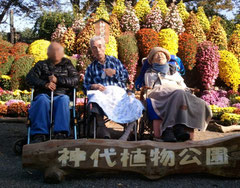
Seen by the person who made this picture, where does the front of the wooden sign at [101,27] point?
facing the viewer

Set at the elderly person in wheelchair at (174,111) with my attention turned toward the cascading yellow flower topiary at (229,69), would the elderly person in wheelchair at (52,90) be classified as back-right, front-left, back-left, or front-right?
back-left

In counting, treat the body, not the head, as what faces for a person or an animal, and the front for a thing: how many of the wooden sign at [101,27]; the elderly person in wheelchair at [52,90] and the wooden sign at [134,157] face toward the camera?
3

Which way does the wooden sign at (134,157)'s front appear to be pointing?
toward the camera

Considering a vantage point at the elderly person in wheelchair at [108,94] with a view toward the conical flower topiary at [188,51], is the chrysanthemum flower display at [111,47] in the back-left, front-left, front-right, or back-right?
front-left

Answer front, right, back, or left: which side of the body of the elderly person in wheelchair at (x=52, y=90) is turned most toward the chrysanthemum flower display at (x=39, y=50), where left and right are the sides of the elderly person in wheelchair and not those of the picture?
back

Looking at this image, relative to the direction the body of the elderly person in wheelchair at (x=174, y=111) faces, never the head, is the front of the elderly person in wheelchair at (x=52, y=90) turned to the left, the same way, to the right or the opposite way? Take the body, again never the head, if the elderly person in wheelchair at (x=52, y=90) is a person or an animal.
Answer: the same way

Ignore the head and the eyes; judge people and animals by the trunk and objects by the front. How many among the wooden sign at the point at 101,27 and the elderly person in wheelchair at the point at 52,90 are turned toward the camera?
2

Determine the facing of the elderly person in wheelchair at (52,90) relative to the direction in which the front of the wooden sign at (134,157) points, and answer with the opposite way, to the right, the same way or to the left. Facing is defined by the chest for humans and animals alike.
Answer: the same way

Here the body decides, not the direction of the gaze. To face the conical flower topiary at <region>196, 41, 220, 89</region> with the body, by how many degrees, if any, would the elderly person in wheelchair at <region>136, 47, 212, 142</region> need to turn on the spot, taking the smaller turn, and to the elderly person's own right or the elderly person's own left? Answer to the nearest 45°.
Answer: approximately 135° to the elderly person's own left

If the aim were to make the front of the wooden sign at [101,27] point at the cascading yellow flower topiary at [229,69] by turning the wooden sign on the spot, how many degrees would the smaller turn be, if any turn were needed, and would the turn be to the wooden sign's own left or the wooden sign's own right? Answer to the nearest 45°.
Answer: approximately 90° to the wooden sign's own left

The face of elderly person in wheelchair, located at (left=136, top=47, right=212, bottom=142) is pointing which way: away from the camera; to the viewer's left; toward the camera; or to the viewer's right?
toward the camera

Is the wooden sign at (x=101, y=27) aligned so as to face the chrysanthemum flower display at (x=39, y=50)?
no

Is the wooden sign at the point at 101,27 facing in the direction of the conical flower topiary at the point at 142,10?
no

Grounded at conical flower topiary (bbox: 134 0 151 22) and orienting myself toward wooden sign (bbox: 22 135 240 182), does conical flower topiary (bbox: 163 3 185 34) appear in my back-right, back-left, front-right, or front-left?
front-left

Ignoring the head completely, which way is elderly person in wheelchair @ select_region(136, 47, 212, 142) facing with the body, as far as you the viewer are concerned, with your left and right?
facing the viewer and to the right of the viewer
